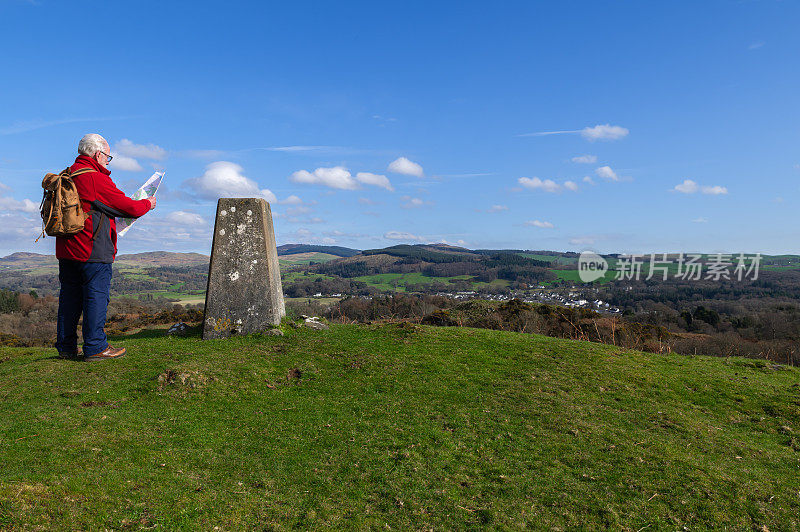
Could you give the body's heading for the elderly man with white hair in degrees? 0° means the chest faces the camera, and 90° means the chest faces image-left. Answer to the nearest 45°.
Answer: approximately 270°

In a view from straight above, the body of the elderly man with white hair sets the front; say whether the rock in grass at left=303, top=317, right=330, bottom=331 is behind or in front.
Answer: in front
